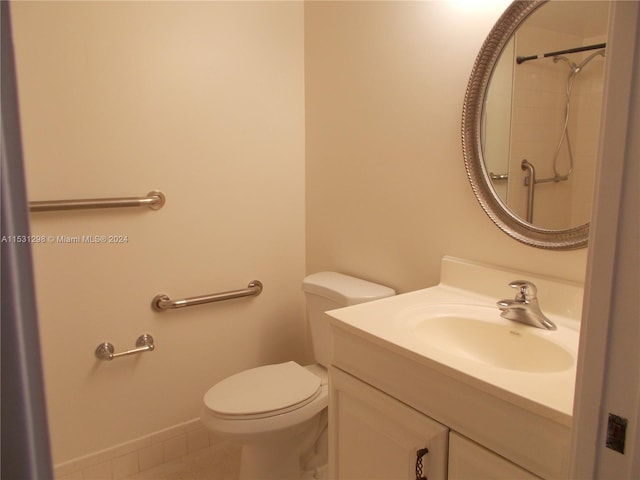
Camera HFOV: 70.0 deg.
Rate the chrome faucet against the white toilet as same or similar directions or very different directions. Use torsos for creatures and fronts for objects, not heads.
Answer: same or similar directions

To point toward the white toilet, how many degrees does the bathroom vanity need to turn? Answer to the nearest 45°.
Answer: approximately 90° to its right

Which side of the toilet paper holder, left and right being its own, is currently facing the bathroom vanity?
front

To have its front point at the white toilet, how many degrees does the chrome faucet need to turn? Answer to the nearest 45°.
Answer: approximately 45° to its right

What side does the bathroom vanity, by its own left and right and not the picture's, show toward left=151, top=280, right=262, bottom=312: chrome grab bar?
right

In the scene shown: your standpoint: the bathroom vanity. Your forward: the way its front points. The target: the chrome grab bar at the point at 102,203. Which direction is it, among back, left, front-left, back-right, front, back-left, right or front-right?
front-right

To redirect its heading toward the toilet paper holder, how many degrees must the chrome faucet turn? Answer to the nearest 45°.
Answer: approximately 45° to its right

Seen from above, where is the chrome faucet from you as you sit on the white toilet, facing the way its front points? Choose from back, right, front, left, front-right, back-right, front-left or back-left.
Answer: left

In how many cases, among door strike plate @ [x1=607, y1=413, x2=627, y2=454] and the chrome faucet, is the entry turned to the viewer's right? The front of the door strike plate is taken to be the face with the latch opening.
0

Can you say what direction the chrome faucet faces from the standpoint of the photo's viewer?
facing the viewer and to the left of the viewer

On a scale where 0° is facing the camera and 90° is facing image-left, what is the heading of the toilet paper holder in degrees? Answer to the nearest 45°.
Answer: approximately 315°

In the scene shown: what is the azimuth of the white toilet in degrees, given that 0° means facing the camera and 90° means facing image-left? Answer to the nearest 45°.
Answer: approximately 45°

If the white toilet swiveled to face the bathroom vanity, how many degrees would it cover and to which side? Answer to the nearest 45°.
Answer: approximately 90° to its left

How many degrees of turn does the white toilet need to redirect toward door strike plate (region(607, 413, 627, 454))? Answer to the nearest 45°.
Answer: approximately 45° to its left

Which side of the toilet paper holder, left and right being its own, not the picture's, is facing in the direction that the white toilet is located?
front

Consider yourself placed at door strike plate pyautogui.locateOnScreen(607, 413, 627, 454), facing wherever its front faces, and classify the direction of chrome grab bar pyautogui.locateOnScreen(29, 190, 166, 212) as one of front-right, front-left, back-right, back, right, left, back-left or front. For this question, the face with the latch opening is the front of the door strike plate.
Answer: front-right
